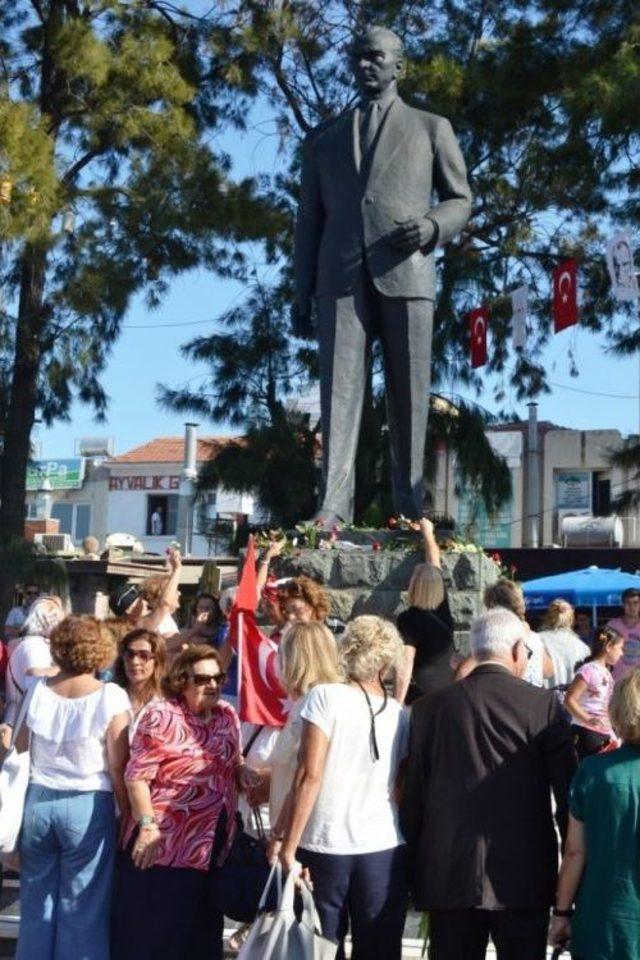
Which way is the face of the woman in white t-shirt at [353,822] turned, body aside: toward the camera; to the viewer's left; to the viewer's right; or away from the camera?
away from the camera

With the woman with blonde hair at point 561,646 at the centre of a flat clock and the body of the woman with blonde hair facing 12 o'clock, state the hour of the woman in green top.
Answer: The woman in green top is roughly at 6 o'clock from the woman with blonde hair.

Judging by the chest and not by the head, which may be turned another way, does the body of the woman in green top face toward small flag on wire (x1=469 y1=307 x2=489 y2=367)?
yes

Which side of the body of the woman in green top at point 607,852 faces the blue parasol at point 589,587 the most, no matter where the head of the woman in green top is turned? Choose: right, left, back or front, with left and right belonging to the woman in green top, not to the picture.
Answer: front

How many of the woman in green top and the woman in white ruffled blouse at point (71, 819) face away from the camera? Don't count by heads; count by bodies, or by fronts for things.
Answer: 2

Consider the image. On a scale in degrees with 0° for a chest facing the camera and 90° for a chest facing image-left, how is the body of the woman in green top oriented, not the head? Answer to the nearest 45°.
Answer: approximately 180°

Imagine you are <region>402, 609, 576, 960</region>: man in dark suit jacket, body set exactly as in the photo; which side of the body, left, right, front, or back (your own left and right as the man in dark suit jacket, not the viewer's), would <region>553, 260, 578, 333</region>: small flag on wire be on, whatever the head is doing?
front

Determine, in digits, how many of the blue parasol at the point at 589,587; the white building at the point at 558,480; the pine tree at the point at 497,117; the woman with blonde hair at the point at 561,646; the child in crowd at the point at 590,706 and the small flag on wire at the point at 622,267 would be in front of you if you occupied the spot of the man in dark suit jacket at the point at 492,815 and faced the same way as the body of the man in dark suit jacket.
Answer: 6

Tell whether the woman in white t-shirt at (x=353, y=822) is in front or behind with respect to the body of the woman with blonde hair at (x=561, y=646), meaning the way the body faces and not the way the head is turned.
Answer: behind

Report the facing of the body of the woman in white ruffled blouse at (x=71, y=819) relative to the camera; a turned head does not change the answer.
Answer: away from the camera

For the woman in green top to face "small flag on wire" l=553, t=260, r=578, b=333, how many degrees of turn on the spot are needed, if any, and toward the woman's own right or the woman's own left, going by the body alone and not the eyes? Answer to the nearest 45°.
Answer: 0° — they already face it

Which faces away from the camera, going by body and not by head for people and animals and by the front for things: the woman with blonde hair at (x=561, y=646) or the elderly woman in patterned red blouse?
the woman with blonde hair

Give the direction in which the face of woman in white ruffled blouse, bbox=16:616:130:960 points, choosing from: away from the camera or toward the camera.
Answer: away from the camera

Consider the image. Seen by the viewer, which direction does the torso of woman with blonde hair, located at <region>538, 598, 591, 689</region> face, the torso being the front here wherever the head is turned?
away from the camera

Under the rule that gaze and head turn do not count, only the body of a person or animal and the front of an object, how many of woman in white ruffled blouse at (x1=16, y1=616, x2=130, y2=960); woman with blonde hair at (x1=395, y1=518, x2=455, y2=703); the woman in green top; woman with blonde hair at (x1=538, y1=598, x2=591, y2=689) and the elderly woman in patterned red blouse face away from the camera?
4
